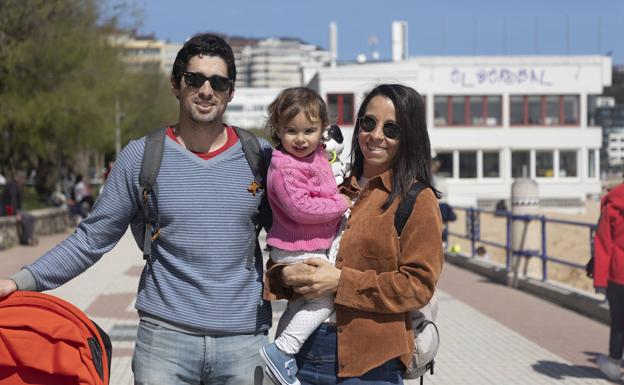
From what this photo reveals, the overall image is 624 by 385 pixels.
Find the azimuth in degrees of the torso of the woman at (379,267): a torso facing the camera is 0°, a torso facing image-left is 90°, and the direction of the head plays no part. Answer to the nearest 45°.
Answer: approximately 45°

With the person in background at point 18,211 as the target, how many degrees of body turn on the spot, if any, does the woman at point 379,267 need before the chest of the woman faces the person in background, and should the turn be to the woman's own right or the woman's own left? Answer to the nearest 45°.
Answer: approximately 135° to the woman's own right

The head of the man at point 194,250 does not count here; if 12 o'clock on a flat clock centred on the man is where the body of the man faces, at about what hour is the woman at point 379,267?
The woman is roughly at 10 o'clock from the man.

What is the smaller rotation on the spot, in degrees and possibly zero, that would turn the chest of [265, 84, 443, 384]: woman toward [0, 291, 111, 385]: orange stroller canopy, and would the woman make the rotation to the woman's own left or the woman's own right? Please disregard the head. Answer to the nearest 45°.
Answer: approximately 45° to the woman's own right

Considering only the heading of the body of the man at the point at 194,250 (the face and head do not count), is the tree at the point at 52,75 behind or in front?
behind

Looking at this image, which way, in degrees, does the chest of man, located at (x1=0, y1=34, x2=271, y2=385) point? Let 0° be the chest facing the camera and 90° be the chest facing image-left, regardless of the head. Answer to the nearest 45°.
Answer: approximately 0°

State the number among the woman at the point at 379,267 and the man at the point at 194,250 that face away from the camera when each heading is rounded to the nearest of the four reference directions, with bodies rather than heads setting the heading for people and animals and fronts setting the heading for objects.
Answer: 0

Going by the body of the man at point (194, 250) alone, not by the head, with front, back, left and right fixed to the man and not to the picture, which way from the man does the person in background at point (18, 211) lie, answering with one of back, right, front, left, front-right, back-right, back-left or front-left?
back

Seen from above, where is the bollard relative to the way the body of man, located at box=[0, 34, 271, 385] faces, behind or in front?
behind
